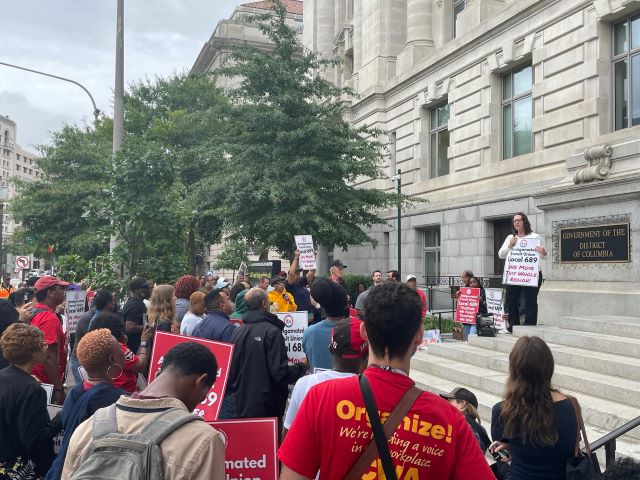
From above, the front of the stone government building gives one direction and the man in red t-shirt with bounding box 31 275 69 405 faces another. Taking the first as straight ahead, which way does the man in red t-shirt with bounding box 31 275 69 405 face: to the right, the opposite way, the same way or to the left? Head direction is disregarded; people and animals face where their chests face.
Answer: the opposite way

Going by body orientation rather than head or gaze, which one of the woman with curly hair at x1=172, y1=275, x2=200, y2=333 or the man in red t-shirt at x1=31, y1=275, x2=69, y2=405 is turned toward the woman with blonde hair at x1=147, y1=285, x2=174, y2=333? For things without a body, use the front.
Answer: the man in red t-shirt

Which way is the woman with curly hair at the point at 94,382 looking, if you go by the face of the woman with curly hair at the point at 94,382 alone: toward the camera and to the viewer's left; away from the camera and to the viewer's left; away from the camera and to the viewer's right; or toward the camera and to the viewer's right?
away from the camera and to the viewer's right

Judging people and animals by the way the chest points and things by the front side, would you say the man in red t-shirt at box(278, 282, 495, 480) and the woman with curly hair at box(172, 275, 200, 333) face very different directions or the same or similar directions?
same or similar directions

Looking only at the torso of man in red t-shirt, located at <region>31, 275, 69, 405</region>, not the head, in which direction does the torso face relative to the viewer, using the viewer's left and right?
facing to the right of the viewer

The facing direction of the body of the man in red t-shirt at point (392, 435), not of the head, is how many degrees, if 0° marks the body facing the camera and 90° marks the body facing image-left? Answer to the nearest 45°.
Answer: approximately 180°

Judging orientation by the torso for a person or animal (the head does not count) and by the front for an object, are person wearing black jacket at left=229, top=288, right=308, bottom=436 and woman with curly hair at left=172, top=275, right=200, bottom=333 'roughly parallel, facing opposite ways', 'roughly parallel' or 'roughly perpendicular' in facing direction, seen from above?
roughly parallel

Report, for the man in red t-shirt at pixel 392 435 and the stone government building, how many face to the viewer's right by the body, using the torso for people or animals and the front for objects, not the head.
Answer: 0

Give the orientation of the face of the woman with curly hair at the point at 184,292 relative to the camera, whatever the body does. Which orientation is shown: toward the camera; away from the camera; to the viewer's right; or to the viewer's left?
away from the camera

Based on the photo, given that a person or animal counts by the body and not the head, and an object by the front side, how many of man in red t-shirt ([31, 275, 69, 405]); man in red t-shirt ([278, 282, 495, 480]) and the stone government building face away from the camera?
1

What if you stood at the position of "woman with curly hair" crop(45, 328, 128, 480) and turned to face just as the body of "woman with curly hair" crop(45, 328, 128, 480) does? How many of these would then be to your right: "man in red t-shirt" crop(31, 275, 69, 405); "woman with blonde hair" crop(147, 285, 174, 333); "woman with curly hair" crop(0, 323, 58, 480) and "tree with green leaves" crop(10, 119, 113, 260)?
0

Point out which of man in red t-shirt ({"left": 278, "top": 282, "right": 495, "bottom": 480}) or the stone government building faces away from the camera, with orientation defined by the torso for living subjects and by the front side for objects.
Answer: the man in red t-shirt

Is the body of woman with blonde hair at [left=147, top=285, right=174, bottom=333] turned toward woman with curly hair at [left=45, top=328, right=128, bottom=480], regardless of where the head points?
no

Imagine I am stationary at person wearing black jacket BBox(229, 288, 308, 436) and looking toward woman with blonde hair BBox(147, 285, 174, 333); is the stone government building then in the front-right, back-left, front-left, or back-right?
front-right

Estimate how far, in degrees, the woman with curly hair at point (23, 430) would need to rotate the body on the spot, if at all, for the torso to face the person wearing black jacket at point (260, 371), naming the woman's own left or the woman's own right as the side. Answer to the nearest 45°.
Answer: approximately 45° to the woman's own right

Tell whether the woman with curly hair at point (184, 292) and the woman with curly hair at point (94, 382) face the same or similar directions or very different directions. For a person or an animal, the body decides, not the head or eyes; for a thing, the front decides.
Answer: same or similar directions
